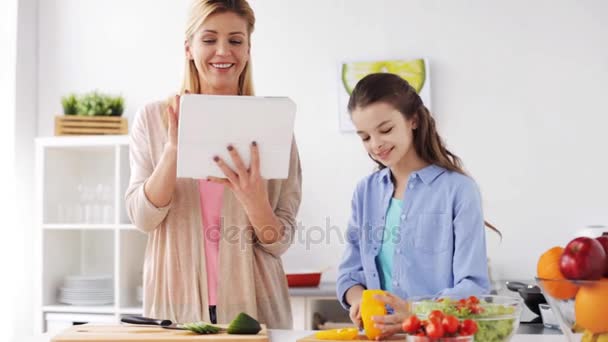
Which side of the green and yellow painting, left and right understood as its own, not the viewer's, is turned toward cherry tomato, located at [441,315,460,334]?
front

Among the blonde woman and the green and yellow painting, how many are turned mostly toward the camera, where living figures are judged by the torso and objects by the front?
2

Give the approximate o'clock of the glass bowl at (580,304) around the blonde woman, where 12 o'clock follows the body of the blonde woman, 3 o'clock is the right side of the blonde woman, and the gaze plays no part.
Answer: The glass bowl is roughly at 11 o'clock from the blonde woman.

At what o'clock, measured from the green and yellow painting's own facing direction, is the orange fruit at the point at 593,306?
The orange fruit is roughly at 12 o'clock from the green and yellow painting.

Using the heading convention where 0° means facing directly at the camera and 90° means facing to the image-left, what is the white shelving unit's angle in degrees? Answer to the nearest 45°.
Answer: approximately 0°

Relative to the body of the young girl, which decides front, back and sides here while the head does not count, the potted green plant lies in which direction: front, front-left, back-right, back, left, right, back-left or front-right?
right

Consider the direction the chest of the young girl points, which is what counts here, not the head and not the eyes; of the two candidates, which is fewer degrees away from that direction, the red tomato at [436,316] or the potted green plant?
the red tomato

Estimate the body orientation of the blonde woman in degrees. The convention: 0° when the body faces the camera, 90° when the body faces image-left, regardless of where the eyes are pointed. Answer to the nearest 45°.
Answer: approximately 0°

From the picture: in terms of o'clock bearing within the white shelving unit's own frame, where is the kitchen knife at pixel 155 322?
The kitchen knife is roughly at 12 o'clock from the white shelving unit.

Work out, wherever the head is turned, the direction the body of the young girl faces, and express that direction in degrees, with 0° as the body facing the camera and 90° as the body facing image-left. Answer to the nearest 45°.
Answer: approximately 45°

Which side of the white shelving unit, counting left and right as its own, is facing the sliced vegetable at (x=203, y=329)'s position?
front

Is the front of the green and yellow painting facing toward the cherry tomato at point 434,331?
yes
